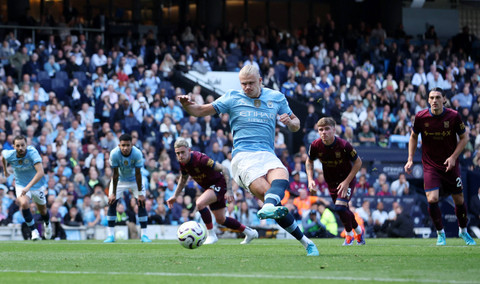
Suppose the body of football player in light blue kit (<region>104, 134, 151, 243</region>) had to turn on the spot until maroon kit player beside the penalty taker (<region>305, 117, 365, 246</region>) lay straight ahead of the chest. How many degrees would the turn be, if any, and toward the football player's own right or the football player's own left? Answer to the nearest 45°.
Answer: approximately 45° to the football player's own left

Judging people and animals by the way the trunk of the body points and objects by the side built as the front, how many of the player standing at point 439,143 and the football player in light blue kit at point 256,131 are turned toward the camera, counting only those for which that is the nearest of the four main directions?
2

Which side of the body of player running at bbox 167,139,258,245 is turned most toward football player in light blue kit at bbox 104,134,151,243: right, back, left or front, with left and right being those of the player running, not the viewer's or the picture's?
right

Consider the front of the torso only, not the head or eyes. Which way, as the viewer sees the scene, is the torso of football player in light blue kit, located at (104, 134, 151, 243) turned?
toward the camera

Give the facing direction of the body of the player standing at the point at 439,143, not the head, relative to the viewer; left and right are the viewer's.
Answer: facing the viewer

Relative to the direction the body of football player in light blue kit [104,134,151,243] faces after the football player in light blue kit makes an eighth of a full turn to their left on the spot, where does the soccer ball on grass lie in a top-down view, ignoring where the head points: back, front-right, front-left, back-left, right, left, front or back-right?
front-right

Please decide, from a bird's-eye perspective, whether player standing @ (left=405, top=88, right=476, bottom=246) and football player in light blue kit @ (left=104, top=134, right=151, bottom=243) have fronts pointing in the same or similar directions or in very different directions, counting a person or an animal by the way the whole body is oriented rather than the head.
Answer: same or similar directions

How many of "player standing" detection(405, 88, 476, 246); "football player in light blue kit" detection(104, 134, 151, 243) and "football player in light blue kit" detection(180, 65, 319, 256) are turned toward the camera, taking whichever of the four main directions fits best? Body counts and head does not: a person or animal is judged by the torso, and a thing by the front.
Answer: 3

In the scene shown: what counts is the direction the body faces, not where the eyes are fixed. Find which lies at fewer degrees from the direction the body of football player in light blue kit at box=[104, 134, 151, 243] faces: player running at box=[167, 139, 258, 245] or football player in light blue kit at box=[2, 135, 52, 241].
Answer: the player running

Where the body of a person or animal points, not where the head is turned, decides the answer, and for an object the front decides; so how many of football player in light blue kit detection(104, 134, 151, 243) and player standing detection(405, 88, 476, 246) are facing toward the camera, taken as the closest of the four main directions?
2

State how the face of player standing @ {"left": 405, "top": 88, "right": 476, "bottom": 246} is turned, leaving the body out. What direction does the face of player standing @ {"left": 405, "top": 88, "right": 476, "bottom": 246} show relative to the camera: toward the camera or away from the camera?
toward the camera

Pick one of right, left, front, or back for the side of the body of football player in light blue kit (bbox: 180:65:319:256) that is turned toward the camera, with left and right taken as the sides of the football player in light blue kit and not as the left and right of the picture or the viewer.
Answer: front

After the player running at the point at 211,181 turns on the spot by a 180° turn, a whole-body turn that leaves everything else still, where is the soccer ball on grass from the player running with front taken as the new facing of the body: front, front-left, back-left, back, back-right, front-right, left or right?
back-right
